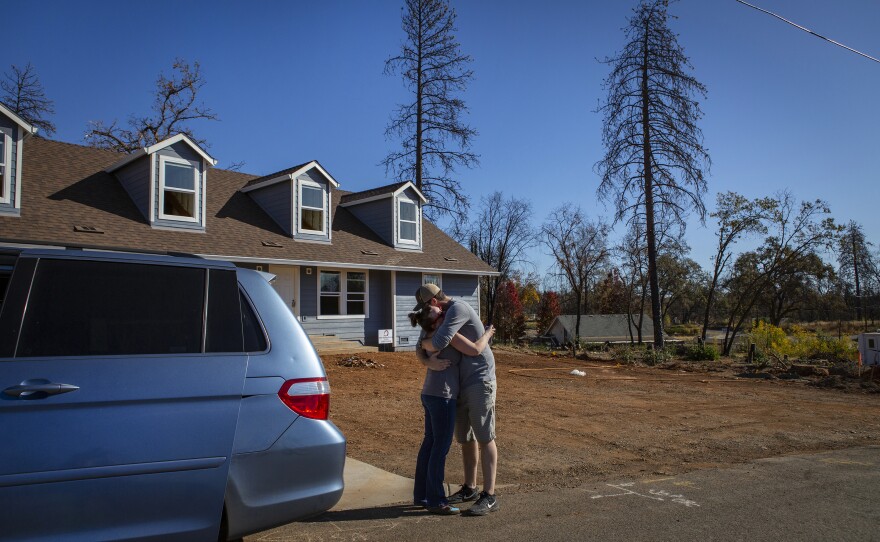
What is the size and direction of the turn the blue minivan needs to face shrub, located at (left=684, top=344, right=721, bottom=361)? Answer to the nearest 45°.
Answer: approximately 135° to its right

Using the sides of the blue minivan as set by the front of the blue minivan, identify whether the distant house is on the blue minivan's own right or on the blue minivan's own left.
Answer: on the blue minivan's own right

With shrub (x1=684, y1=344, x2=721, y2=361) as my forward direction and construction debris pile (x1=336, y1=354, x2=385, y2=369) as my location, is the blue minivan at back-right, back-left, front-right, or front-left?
back-right

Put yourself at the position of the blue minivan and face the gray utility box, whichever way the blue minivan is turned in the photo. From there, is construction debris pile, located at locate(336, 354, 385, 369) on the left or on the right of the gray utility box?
left

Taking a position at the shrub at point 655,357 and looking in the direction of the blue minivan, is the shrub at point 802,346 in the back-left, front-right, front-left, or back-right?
back-left

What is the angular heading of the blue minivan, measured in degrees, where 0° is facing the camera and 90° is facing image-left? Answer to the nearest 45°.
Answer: approximately 90°

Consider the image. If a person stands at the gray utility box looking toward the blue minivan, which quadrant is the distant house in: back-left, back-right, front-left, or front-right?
back-right

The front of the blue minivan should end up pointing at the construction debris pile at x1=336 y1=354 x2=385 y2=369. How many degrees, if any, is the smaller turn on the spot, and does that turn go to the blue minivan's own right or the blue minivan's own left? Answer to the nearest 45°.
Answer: approximately 90° to the blue minivan's own right
